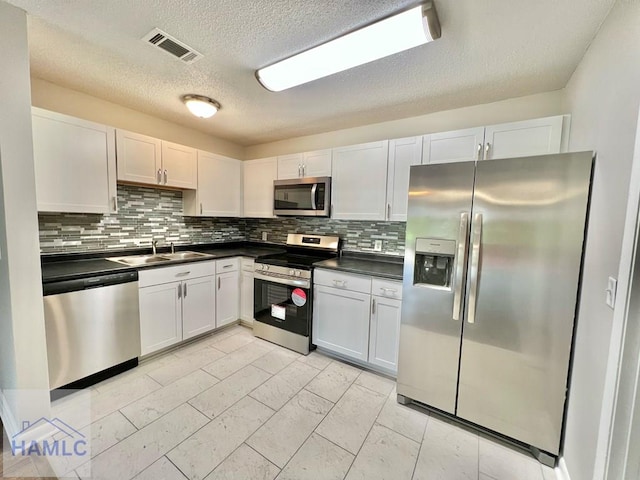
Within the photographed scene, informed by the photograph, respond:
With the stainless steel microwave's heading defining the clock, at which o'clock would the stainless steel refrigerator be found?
The stainless steel refrigerator is roughly at 9 o'clock from the stainless steel microwave.

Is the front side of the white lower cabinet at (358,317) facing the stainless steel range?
no

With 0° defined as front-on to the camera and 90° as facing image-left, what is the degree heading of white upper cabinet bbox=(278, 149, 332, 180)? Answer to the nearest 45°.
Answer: approximately 45°

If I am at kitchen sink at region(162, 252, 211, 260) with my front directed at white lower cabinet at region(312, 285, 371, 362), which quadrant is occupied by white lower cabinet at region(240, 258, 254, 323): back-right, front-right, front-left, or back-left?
front-left

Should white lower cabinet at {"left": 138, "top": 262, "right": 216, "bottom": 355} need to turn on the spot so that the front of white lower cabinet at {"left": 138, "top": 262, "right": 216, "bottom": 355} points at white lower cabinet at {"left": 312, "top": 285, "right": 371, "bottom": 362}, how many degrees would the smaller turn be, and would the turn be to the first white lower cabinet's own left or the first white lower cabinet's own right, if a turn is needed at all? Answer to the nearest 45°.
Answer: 0° — it already faces it

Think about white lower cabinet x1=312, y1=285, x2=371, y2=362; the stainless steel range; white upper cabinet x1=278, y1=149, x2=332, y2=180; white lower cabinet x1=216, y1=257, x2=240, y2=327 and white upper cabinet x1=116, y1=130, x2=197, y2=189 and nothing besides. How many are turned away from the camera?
0

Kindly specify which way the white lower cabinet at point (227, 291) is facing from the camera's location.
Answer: facing the viewer and to the right of the viewer

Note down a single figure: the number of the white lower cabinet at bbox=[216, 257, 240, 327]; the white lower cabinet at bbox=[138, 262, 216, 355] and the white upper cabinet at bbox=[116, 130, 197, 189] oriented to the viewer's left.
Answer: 0

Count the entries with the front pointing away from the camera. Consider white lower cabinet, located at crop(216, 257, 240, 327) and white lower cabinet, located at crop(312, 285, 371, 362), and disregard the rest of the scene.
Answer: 0

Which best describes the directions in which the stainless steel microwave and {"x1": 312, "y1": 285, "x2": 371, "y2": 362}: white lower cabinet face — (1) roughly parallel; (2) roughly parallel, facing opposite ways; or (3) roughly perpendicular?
roughly parallel

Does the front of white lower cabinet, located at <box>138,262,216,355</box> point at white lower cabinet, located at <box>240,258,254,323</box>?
no

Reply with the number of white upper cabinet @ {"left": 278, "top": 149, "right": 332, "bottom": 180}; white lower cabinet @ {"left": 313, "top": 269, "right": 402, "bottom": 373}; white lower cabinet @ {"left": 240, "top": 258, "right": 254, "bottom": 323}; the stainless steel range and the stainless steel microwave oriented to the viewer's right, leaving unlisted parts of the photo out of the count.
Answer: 0

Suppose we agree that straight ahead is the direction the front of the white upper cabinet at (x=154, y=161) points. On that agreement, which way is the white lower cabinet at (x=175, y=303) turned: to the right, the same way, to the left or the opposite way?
the same way

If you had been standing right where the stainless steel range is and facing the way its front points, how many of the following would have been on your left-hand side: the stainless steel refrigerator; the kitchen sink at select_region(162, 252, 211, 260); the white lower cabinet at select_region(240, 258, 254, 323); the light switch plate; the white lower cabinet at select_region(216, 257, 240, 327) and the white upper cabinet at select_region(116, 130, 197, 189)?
2

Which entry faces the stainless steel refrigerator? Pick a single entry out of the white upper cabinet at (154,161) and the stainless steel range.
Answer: the white upper cabinet

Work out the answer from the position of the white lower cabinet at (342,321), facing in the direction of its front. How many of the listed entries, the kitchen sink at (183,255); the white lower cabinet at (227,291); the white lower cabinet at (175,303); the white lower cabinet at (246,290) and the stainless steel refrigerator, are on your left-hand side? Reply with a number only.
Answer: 1

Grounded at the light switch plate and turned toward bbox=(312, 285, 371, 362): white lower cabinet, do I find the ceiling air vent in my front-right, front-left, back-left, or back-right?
front-left

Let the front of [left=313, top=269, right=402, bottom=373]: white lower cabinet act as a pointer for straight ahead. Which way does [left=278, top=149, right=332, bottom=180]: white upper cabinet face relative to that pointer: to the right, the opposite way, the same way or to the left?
the same way
